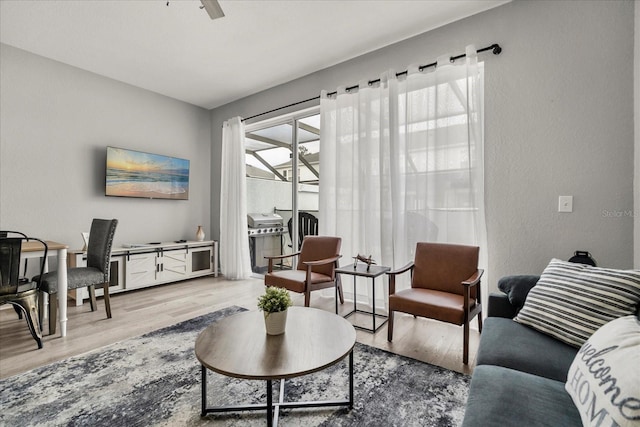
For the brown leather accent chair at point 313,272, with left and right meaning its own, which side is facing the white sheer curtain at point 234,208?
right

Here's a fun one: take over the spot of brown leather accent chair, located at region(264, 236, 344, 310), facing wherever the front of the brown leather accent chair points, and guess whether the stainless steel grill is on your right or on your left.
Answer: on your right

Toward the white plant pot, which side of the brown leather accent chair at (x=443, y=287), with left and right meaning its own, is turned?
front

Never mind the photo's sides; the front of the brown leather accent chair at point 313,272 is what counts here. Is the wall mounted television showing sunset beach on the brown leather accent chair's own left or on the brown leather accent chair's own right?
on the brown leather accent chair's own right

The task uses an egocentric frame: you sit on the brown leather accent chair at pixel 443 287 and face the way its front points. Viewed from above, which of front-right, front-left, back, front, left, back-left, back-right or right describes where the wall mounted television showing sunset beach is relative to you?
front-right

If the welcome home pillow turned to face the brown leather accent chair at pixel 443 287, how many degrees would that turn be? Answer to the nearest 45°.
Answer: approximately 90° to its right

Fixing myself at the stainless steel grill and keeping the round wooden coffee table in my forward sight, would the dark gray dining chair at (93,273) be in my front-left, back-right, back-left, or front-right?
front-right

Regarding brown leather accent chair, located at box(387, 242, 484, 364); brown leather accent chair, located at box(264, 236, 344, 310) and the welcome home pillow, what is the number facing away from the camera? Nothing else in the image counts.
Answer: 0

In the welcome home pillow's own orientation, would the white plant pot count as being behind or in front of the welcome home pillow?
in front

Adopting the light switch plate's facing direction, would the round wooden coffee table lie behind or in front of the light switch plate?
in front

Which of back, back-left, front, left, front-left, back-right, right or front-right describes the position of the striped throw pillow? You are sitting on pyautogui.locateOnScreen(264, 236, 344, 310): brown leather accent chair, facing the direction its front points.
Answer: left

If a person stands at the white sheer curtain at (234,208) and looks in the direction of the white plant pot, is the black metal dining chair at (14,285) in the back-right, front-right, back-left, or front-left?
front-right

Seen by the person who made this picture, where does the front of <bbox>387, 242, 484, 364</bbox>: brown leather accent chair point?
facing the viewer and to the left of the viewer

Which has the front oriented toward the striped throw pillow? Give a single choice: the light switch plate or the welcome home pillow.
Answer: the light switch plate
